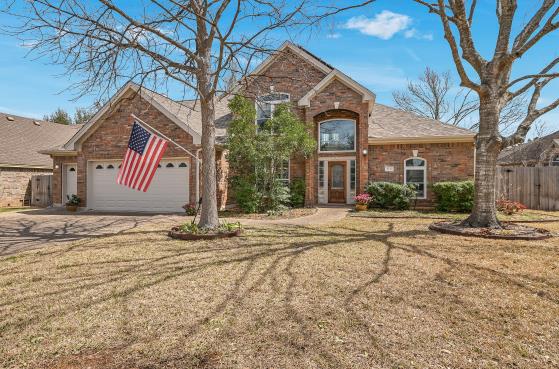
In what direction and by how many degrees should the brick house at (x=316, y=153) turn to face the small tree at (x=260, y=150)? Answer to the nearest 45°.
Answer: approximately 45° to its right

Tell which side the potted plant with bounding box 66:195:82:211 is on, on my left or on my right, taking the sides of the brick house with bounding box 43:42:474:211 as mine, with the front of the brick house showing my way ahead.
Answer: on my right

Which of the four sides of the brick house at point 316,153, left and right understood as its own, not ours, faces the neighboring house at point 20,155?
right

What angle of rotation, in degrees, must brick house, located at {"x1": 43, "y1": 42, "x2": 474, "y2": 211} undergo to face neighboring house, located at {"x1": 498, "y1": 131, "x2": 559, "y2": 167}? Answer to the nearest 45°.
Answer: approximately 135° to its left

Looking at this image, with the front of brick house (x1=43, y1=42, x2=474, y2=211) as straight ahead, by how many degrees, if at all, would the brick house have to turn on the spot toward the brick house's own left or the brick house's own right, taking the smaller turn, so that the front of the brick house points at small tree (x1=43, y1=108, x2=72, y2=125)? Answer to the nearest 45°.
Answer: approximately 135° to the brick house's own right

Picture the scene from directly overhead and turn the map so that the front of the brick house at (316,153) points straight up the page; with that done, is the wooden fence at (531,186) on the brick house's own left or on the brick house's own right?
on the brick house's own left

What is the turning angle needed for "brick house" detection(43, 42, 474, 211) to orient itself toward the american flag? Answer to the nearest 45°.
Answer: approximately 45° to its right

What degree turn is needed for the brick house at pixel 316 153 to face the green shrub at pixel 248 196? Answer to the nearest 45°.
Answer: approximately 45° to its right

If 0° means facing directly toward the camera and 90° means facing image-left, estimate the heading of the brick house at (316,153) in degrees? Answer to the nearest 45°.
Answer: approximately 0°

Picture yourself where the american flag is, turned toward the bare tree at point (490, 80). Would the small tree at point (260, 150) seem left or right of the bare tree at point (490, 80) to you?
left

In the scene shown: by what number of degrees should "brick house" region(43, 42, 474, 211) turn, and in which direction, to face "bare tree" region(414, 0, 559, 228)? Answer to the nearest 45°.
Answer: approximately 45° to its left

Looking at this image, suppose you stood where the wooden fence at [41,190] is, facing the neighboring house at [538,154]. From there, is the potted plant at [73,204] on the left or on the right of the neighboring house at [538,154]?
right
